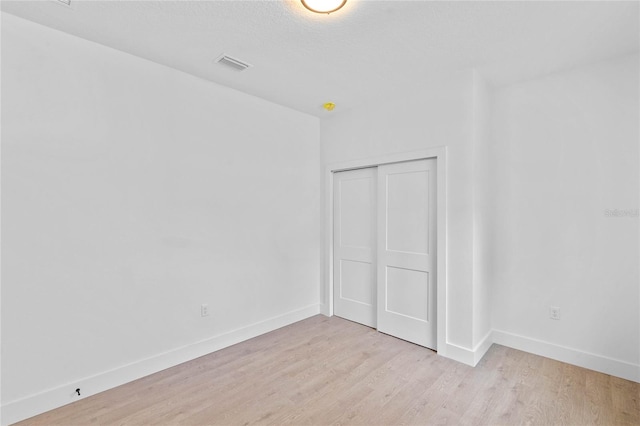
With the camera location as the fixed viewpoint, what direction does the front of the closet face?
facing the viewer and to the left of the viewer
